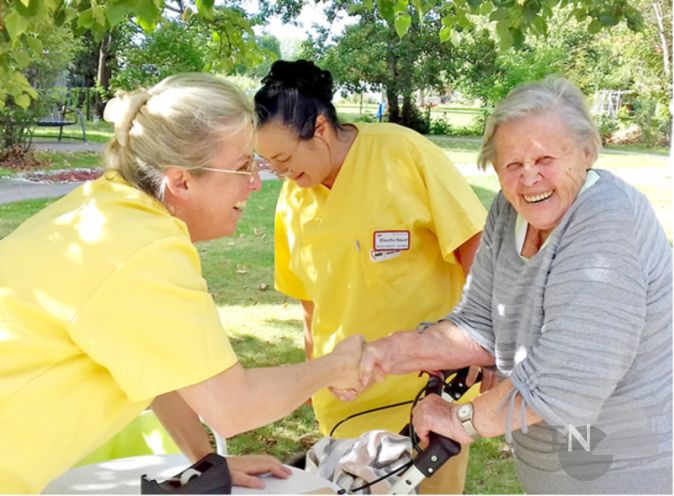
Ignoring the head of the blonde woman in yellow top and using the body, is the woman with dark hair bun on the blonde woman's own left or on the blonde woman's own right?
on the blonde woman's own left

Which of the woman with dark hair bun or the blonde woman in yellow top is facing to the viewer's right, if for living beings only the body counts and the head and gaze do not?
the blonde woman in yellow top

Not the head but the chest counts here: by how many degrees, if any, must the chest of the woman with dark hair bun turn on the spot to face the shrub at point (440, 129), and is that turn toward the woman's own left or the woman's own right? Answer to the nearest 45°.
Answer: approximately 135° to the woman's own right

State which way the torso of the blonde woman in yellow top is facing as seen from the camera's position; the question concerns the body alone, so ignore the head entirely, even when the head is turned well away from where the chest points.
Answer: to the viewer's right

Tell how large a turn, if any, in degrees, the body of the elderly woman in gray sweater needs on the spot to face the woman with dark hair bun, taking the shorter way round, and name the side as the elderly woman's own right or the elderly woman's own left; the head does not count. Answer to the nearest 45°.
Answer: approximately 90° to the elderly woman's own right

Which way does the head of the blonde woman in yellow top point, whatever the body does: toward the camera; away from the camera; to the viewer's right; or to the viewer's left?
to the viewer's right

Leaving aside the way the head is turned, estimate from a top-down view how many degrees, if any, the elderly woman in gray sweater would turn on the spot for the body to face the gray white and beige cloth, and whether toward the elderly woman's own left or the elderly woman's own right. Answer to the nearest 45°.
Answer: approximately 45° to the elderly woman's own right

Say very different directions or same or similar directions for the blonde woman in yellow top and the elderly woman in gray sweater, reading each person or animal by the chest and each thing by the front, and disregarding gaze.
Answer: very different directions

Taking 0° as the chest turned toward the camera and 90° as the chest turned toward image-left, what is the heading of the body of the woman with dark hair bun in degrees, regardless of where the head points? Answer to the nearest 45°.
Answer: approximately 45°
